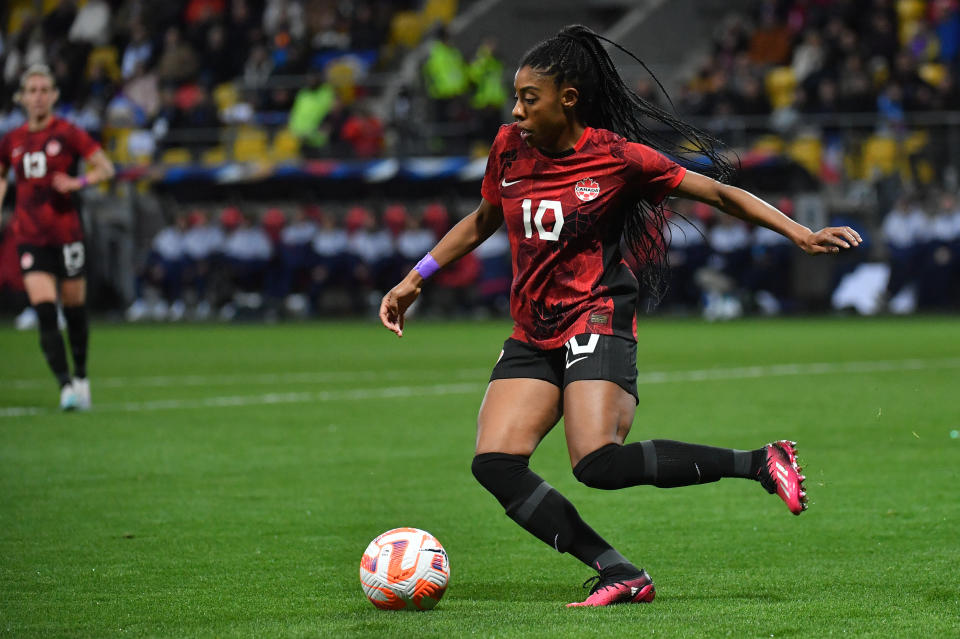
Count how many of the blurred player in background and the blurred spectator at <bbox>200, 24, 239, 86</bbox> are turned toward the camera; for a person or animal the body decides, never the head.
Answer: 2

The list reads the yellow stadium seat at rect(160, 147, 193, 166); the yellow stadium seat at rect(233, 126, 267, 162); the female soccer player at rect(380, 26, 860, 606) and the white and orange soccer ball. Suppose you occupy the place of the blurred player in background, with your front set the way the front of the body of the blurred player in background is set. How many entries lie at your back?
2

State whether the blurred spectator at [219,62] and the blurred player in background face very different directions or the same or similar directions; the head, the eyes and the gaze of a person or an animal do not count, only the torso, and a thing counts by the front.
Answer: same or similar directions

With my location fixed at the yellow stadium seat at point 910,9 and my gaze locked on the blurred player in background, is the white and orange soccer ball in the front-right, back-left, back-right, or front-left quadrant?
front-left

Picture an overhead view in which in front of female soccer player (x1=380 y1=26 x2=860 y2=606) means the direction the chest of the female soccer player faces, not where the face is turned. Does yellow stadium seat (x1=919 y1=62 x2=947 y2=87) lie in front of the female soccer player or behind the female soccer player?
behind

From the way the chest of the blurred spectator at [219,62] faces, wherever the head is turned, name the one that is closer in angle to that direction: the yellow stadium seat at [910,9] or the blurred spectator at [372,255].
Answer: the blurred spectator

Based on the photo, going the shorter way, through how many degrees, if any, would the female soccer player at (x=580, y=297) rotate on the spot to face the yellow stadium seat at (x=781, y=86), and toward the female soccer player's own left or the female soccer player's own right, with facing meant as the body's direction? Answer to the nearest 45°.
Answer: approximately 135° to the female soccer player's own right

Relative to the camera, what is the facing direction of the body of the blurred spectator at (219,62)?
toward the camera

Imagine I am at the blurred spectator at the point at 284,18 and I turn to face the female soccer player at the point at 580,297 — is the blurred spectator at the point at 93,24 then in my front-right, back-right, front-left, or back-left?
back-right

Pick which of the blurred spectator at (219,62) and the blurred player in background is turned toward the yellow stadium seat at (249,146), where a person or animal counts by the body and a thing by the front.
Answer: the blurred spectator

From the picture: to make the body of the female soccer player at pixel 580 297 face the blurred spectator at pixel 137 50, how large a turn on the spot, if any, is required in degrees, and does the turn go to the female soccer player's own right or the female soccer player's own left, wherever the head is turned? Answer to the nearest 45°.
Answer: approximately 135° to the female soccer player's own right

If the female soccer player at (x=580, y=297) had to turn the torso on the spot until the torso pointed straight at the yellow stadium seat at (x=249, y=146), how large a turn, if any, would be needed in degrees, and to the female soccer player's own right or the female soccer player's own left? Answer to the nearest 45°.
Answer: approximately 135° to the female soccer player's own right

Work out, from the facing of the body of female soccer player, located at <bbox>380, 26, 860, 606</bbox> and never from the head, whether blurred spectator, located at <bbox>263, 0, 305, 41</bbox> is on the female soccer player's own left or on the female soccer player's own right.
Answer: on the female soccer player's own right

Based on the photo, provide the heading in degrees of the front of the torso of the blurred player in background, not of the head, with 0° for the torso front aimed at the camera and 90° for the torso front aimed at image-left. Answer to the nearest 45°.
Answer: approximately 0°

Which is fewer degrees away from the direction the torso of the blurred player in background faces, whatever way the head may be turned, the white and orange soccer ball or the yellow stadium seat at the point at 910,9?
the white and orange soccer ball

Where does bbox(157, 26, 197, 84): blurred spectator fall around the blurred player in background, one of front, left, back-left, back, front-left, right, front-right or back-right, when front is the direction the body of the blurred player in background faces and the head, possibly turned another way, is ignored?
back

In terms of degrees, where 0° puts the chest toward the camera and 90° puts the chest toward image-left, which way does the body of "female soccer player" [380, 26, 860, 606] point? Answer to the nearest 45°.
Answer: approximately 45°

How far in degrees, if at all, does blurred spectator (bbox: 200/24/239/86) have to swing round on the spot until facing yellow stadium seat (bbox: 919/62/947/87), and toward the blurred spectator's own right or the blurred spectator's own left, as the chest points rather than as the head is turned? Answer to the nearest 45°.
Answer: approximately 45° to the blurred spectator's own left

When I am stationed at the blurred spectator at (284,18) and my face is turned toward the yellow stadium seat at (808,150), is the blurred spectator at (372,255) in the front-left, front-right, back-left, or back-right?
front-right

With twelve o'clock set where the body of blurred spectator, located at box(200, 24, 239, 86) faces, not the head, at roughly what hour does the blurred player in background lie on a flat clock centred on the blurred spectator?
The blurred player in background is roughly at 12 o'clock from the blurred spectator.
